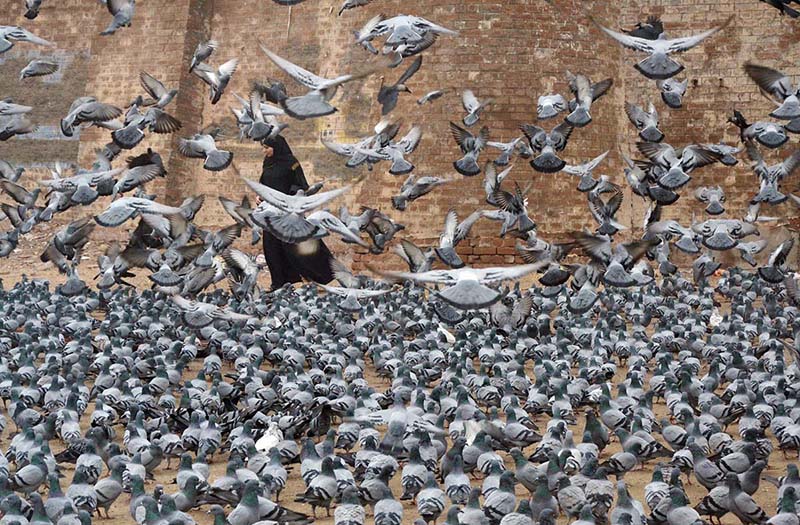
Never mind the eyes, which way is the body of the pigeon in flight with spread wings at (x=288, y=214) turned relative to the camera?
away from the camera
